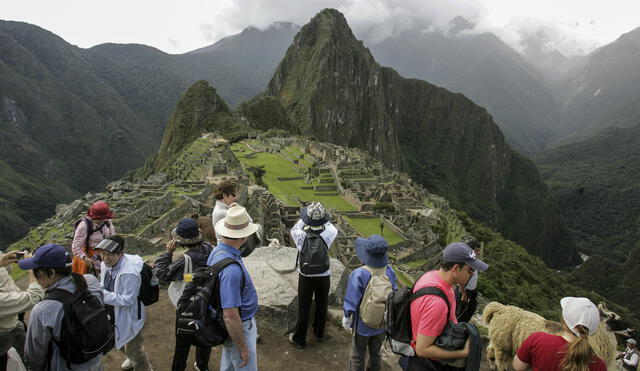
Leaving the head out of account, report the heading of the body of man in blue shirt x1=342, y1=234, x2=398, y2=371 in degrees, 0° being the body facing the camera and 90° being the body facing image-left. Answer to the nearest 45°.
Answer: approximately 135°

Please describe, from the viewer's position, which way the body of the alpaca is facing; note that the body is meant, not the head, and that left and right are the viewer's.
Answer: facing to the right of the viewer

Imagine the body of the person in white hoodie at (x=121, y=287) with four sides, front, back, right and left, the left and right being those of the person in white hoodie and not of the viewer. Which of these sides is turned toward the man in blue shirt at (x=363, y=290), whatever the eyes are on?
left

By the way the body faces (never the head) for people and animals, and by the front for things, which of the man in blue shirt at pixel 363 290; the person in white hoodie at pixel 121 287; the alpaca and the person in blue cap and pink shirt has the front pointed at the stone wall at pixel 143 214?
the man in blue shirt

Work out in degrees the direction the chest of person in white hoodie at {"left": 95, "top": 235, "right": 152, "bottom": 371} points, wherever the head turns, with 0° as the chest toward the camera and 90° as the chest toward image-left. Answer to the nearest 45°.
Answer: approximately 45°
